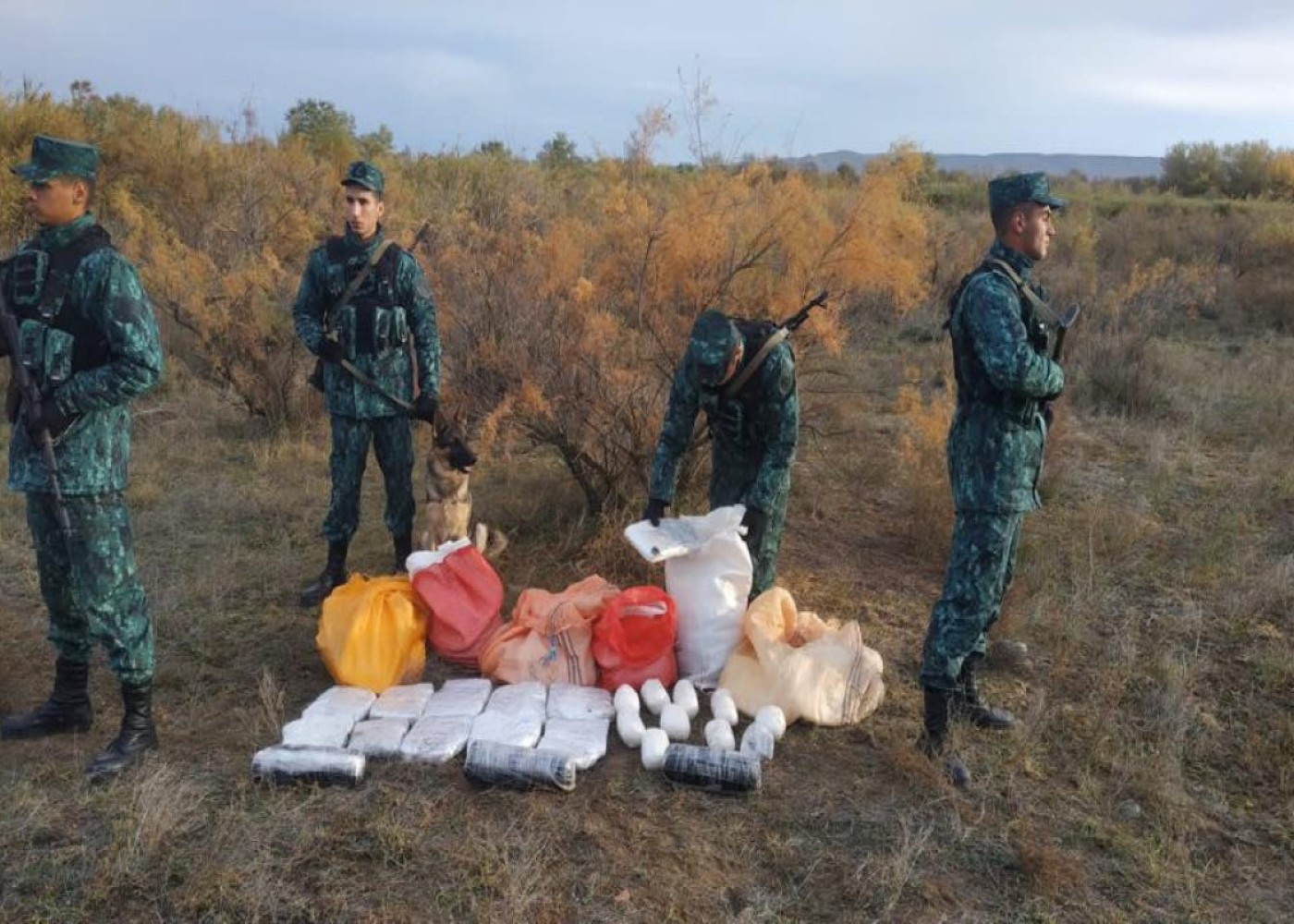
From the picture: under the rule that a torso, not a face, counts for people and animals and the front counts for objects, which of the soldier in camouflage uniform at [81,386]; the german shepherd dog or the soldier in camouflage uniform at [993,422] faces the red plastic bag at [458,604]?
the german shepherd dog

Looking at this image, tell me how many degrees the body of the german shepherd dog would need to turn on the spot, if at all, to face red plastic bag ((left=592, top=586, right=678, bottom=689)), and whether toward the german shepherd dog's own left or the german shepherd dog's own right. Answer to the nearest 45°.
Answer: approximately 45° to the german shepherd dog's own left

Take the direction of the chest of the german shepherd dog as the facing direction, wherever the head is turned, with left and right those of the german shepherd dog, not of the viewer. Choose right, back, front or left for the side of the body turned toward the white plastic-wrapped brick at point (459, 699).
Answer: front

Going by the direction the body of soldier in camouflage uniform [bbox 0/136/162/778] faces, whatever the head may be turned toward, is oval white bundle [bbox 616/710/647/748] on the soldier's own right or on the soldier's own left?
on the soldier's own left

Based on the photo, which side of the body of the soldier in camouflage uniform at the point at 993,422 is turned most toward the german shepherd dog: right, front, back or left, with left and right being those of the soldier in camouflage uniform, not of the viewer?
back

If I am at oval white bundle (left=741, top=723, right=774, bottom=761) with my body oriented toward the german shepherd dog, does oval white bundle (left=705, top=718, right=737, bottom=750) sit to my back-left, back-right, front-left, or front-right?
front-left

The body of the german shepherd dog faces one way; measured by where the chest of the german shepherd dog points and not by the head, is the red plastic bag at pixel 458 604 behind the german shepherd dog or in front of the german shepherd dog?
in front

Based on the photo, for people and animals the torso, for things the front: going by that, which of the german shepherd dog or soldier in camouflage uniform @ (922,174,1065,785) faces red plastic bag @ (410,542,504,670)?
the german shepherd dog

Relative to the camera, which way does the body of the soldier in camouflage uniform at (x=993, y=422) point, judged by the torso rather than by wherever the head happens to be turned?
to the viewer's right

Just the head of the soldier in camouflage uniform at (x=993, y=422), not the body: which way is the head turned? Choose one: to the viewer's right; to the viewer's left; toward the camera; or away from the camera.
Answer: to the viewer's right

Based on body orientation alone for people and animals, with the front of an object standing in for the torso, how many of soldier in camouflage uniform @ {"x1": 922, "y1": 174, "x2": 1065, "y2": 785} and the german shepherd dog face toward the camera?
1

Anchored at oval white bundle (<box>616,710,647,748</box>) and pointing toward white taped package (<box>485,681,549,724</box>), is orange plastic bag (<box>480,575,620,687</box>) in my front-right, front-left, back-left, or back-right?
front-right

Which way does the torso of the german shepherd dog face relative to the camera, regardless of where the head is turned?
toward the camera

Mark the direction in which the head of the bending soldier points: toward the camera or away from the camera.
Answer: toward the camera

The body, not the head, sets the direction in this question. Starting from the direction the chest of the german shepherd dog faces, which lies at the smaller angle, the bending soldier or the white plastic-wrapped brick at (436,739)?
the white plastic-wrapped brick

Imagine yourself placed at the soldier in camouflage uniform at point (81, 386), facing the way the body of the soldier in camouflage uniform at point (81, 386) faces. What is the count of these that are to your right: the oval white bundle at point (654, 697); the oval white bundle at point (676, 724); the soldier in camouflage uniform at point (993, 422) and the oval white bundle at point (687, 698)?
0
